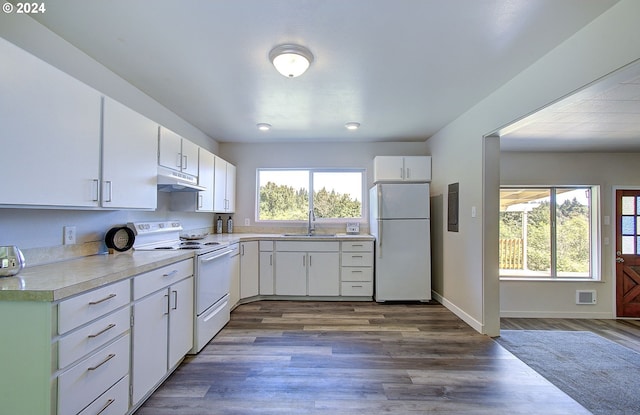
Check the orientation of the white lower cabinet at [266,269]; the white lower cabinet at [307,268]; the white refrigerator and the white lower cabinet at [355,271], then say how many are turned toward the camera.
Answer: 4

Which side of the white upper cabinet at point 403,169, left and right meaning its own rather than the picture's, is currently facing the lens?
front

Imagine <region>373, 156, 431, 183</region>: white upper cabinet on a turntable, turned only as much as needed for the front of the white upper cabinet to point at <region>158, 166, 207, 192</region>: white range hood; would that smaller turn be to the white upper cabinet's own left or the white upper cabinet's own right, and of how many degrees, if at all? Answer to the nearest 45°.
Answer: approximately 45° to the white upper cabinet's own right

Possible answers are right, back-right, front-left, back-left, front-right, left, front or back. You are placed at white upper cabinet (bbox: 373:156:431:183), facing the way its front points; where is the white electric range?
front-right

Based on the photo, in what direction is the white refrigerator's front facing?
toward the camera

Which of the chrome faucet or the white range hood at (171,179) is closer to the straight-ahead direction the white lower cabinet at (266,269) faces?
the white range hood

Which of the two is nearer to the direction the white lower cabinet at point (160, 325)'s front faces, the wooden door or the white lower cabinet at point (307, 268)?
the wooden door

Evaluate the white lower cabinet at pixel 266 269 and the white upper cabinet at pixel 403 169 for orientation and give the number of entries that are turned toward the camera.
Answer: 2

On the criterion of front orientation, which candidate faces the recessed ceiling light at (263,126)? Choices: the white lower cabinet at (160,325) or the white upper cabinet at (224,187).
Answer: the white upper cabinet

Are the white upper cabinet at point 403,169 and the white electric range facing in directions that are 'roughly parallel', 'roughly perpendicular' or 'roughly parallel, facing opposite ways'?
roughly perpendicular

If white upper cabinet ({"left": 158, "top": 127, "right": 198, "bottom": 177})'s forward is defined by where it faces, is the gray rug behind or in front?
in front

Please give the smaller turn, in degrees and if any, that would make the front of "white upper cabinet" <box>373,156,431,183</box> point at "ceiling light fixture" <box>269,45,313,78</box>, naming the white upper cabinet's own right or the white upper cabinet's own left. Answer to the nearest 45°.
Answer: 0° — it already faces it
